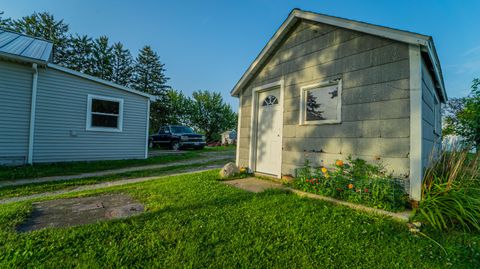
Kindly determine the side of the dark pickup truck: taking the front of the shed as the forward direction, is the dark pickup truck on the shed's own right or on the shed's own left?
on the shed's own right

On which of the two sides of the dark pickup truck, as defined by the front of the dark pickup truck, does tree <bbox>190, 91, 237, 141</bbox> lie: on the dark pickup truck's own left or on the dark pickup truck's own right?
on the dark pickup truck's own left

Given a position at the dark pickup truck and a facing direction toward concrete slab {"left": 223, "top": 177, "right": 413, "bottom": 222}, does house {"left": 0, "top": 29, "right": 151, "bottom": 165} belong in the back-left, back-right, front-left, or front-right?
front-right

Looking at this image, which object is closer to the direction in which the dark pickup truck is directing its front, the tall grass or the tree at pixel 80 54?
the tall grass

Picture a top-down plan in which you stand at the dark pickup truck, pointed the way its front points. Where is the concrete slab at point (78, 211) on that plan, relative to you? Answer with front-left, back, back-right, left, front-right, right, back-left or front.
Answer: front-right

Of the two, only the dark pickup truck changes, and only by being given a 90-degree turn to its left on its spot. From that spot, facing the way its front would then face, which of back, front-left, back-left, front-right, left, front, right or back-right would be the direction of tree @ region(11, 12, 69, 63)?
left

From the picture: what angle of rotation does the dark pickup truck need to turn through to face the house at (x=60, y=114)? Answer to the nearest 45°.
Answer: approximately 90° to its right

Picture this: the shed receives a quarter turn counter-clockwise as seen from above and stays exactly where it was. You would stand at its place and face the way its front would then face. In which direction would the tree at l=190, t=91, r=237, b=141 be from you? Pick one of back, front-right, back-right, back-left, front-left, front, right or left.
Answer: back

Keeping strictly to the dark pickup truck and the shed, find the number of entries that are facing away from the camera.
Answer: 0

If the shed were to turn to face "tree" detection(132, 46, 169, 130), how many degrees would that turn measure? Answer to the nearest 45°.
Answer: approximately 90° to its right

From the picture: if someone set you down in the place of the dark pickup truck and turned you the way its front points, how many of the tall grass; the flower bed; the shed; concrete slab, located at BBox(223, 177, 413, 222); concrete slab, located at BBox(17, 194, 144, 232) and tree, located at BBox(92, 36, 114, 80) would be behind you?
1

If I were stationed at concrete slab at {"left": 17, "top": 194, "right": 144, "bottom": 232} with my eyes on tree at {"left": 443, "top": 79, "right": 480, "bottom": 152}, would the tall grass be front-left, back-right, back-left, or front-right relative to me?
front-right

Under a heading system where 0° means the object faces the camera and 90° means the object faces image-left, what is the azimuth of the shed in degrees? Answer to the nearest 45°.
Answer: approximately 45°

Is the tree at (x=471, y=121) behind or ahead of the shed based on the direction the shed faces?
behind

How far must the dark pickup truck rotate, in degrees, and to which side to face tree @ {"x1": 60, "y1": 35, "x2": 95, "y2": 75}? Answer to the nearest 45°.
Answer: approximately 180°

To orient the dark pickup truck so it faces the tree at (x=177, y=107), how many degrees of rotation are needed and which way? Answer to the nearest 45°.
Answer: approximately 135° to its left

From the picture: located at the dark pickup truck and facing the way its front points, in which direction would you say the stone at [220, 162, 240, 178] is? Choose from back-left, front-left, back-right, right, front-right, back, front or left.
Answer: front-right

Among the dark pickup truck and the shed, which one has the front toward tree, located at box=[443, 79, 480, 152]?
the dark pickup truck
